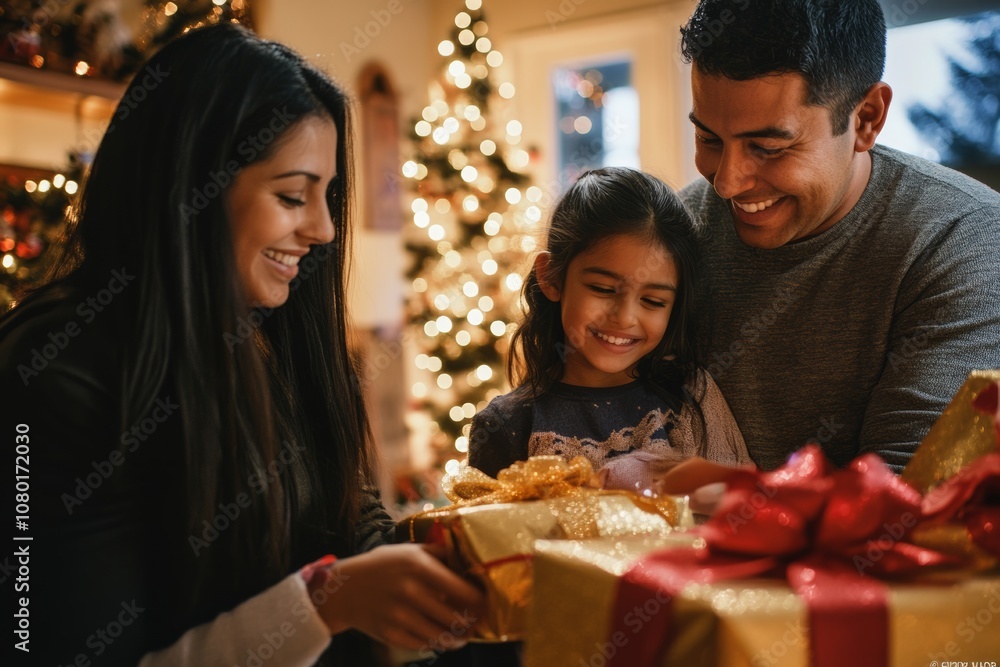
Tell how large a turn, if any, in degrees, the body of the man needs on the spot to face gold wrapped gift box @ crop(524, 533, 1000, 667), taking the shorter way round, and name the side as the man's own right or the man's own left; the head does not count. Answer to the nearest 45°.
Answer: approximately 45° to the man's own left

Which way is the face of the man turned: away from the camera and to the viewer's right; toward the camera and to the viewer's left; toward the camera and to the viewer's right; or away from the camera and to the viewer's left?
toward the camera and to the viewer's left

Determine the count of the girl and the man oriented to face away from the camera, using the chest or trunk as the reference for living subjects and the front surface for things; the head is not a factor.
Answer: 0

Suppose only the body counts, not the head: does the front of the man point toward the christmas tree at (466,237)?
no

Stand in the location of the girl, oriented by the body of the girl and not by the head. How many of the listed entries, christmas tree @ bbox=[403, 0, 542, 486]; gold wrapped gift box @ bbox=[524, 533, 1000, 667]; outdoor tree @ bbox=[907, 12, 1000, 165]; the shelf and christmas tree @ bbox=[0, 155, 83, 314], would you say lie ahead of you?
1

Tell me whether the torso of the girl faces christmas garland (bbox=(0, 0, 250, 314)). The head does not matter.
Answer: no

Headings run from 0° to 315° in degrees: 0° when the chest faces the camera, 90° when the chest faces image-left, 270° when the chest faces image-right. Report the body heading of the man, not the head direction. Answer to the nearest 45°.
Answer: approximately 45°

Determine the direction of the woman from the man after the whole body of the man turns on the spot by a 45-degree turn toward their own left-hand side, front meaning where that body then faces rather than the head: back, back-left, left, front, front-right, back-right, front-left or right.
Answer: front-right

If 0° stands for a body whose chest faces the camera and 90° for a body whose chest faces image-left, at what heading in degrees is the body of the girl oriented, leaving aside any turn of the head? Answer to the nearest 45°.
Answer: approximately 0°

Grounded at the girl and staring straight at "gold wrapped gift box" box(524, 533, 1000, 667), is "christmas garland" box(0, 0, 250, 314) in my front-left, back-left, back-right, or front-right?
back-right

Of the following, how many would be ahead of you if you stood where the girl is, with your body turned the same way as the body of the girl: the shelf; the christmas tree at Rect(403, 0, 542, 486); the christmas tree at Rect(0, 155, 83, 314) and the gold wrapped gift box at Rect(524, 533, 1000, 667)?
1

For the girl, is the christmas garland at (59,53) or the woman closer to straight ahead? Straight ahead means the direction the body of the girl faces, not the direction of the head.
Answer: the woman

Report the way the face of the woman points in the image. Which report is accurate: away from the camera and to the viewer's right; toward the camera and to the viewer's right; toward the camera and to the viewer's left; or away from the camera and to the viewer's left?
toward the camera and to the viewer's right

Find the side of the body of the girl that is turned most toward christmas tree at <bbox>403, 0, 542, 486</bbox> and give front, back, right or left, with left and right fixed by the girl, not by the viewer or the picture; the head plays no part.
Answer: back
